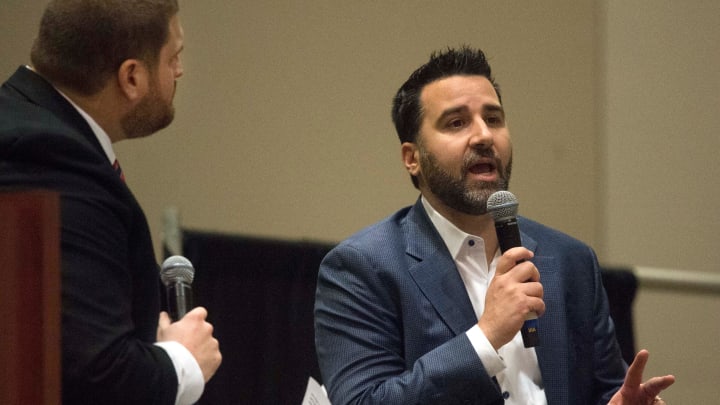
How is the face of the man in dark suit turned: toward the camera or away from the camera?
away from the camera

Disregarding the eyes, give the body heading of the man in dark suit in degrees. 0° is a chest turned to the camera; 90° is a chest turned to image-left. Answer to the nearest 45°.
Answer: approximately 270°

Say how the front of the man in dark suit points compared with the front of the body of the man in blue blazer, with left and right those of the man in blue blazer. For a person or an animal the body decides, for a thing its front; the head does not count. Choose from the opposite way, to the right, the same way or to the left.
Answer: to the left

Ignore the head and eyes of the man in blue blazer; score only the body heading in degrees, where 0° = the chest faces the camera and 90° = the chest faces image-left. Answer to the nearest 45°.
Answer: approximately 315°

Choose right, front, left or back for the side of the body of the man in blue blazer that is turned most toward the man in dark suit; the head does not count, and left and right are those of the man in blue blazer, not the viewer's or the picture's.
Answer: right

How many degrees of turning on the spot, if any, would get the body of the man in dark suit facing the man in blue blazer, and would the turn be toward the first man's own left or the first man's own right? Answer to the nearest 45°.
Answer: approximately 45° to the first man's own left
